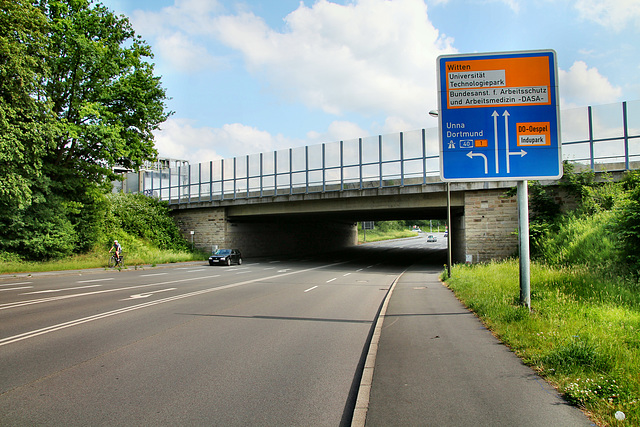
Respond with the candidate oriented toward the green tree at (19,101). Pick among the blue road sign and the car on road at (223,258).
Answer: the car on road

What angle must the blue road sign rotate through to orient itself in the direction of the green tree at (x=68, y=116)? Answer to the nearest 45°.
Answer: approximately 90° to its right

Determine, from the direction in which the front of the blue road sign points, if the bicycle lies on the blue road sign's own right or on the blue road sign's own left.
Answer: on the blue road sign's own right

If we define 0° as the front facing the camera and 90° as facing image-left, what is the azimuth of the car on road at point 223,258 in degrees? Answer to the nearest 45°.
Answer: approximately 45°

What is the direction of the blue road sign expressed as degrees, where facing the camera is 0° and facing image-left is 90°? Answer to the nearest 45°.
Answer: approximately 0°

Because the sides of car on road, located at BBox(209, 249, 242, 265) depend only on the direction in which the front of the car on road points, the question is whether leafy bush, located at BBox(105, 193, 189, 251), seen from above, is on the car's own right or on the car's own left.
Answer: on the car's own right

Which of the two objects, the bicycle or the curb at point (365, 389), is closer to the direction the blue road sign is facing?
the curb

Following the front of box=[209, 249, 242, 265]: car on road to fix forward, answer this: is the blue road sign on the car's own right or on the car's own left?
on the car's own left

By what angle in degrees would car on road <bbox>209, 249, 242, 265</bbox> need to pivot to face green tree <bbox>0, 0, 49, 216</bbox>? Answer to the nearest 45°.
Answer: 0° — it already faces it
